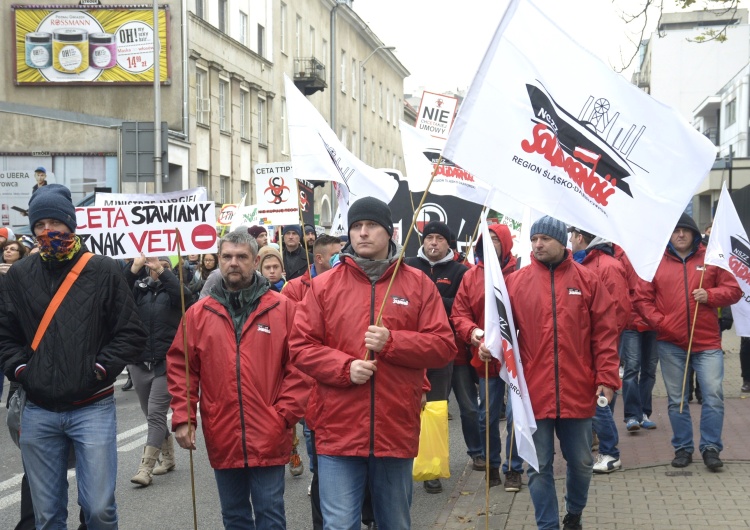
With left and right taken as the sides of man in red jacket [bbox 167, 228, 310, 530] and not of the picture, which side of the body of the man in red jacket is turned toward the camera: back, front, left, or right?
front

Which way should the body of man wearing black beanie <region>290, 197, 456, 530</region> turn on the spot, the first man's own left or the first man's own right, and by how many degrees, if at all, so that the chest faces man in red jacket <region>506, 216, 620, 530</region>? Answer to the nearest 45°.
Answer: approximately 135° to the first man's own left

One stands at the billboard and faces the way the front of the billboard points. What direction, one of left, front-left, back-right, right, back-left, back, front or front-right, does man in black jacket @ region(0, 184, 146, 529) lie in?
front

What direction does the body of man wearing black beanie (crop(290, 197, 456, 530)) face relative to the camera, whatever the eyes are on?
toward the camera

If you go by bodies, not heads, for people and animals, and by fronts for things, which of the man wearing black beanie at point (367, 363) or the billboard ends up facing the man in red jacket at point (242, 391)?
the billboard

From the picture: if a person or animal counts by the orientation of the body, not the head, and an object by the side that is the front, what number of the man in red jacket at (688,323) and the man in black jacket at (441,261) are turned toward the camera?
2

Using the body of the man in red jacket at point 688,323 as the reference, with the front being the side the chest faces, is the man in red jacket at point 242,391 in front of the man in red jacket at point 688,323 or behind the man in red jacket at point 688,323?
in front

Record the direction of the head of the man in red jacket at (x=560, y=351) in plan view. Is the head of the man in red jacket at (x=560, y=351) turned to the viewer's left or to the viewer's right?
to the viewer's left

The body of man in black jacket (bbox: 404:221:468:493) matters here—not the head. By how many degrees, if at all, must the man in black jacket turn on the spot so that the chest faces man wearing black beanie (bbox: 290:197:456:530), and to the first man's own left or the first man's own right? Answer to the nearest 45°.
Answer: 0° — they already face them

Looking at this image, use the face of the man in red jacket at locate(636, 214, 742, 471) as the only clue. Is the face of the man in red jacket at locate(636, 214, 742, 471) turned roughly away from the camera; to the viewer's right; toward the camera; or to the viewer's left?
toward the camera

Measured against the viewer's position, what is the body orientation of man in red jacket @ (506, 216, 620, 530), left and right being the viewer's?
facing the viewer

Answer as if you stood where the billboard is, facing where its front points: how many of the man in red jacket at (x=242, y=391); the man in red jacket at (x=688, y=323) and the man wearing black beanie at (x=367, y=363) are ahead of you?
3

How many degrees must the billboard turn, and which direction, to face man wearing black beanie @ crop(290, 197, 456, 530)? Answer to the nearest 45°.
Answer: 0° — it already faces them
